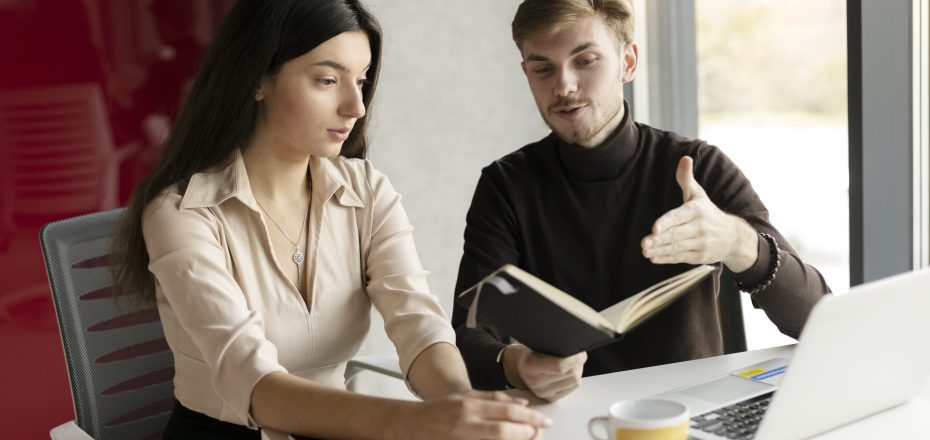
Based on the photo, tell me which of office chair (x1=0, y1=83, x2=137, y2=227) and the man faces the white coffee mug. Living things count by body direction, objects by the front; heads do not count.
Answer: the man

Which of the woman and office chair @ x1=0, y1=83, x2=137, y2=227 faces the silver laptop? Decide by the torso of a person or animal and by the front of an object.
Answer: the woman

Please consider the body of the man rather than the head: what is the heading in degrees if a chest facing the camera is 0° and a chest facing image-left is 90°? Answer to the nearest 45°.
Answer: approximately 0°

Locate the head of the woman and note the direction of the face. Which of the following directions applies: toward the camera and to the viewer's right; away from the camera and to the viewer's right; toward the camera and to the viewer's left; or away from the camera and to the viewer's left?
toward the camera and to the viewer's right

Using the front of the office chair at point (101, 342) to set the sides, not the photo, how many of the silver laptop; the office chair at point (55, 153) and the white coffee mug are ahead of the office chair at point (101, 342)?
2

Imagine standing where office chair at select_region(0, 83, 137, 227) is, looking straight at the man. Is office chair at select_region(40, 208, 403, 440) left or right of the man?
right

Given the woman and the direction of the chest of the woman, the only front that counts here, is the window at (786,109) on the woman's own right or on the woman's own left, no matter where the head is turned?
on the woman's own left

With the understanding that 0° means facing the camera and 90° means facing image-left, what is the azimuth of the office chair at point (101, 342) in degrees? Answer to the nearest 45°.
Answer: approximately 315°

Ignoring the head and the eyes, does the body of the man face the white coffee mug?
yes

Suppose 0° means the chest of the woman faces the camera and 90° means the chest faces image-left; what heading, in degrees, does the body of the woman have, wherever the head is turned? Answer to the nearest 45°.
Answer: approximately 315°

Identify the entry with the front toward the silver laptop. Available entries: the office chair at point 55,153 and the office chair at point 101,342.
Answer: the office chair at point 101,342
